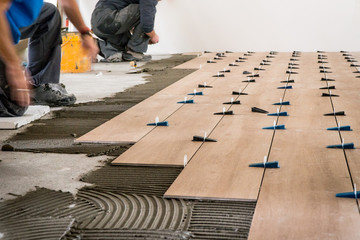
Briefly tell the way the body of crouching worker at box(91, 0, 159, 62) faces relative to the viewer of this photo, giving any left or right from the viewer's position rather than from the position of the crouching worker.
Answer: facing to the right of the viewer

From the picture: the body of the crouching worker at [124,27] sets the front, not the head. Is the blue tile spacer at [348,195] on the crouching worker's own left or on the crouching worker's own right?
on the crouching worker's own right

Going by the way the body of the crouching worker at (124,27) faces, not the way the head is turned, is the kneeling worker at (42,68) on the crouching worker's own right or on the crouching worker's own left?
on the crouching worker's own right
